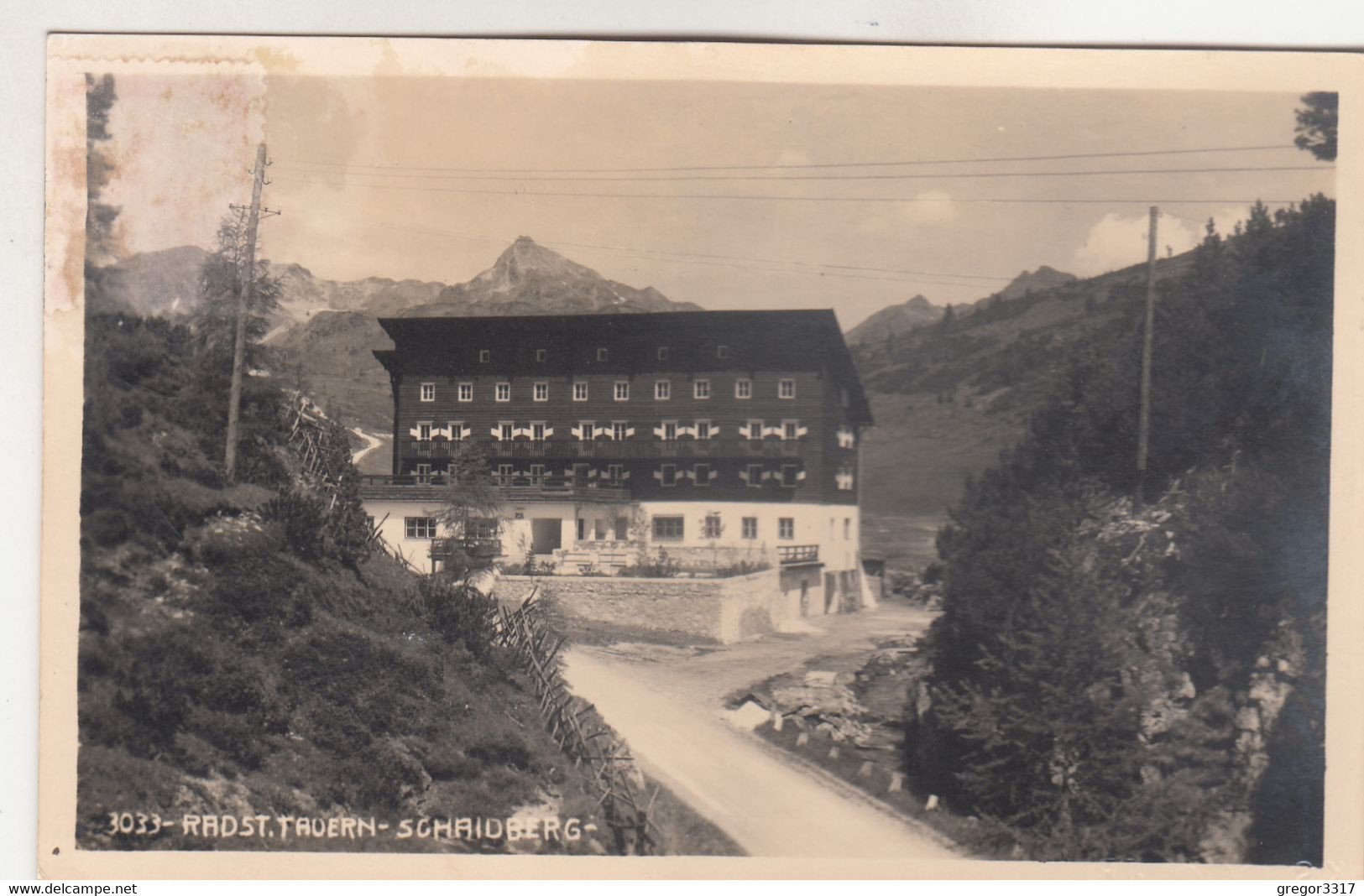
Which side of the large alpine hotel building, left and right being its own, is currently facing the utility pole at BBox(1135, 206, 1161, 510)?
front

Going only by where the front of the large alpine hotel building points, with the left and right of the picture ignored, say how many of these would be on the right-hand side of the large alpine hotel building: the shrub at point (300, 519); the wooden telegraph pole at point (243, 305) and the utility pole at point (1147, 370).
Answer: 2

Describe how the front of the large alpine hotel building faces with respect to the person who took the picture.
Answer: facing the viewer
